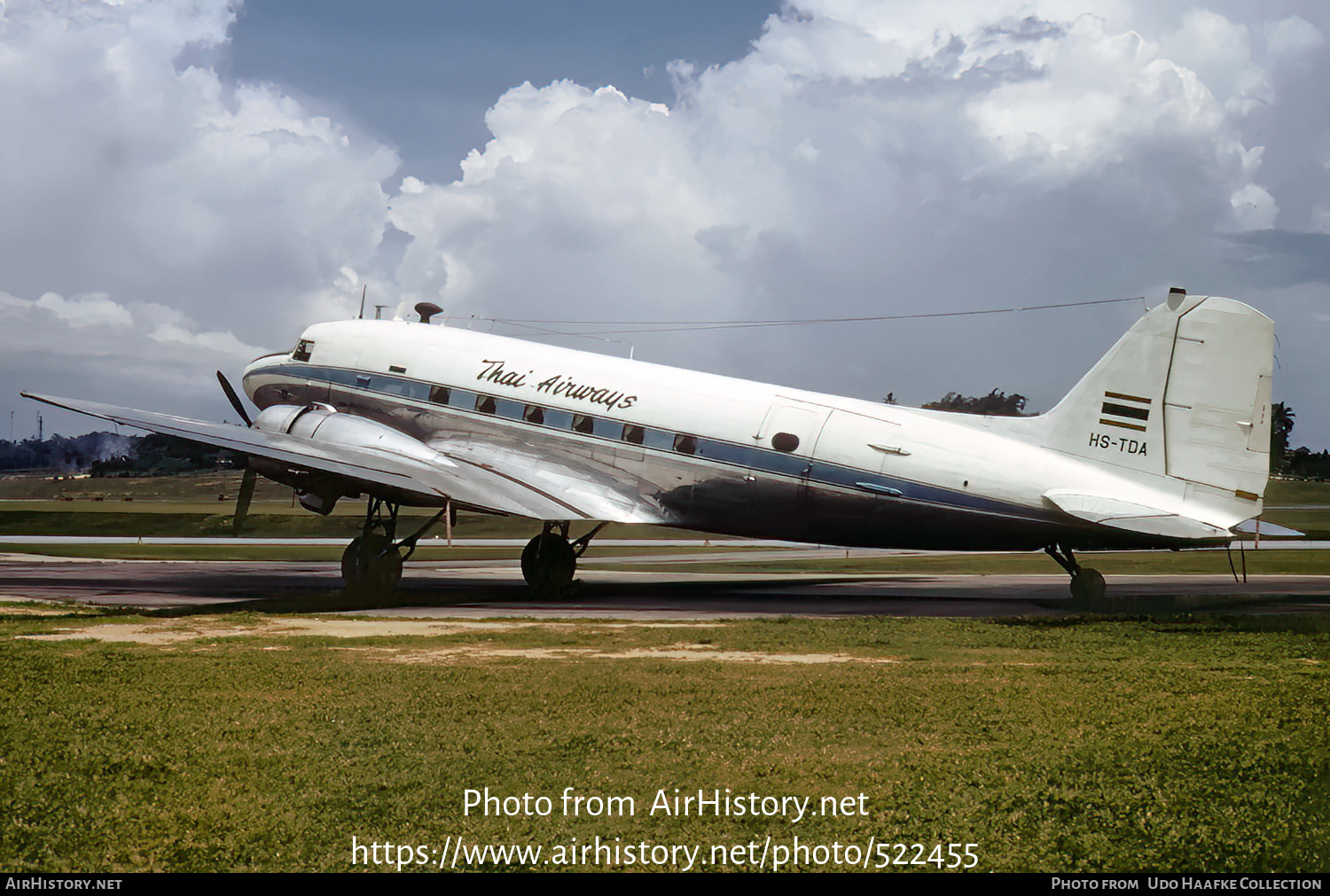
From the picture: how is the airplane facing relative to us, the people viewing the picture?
facing away from the viewer and to the left of the viewer
